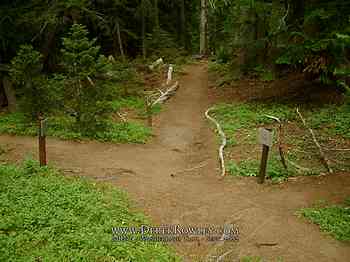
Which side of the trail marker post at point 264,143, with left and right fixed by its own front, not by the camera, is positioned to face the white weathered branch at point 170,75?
back

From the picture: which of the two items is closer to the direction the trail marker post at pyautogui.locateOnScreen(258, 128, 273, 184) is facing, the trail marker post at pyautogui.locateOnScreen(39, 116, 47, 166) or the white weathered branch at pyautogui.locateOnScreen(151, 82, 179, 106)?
the trail marker post

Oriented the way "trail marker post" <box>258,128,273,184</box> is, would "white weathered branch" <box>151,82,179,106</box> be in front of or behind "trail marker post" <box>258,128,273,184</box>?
behind

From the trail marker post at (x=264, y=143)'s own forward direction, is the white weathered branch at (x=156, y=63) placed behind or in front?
behind

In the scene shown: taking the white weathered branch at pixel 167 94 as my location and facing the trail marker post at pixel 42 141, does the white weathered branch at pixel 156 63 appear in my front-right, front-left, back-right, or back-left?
back-right

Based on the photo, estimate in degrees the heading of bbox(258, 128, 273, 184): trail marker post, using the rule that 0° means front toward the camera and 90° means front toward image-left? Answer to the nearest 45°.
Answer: approximately 0°

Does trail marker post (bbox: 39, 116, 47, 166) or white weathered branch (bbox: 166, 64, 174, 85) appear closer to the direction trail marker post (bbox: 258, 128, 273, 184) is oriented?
the trail marker post

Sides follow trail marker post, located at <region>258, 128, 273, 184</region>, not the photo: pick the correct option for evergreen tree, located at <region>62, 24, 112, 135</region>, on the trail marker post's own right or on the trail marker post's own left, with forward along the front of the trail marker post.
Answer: on the trail marker post's own right

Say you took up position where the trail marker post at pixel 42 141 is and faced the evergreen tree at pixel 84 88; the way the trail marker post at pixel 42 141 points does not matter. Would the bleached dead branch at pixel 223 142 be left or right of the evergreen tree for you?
right
